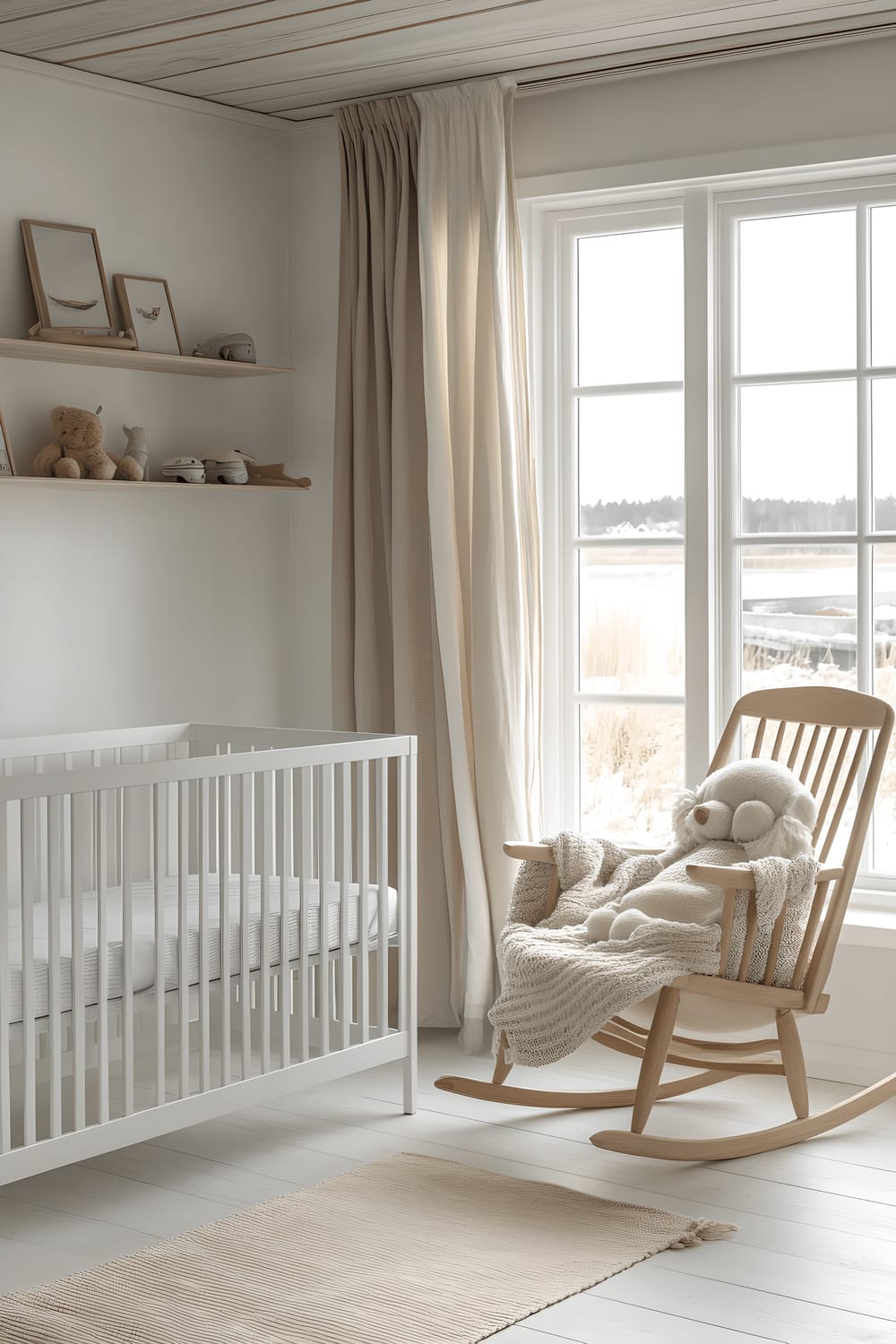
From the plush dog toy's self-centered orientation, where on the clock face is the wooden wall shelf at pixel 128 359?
The wooden wall shelf is roughly at 2 o'clock from the plush dog toy.

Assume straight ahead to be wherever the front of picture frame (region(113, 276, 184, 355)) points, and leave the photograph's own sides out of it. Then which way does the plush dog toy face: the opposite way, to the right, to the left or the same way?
to the right

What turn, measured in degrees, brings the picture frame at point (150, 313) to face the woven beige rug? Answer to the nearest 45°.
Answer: approximately 45° to its right

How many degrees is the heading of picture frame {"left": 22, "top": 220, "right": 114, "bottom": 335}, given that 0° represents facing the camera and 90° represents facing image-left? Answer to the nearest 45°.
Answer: approximately 315°

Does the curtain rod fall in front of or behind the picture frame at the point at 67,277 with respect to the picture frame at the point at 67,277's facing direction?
in front

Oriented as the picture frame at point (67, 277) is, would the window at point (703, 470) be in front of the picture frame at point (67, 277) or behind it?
in front

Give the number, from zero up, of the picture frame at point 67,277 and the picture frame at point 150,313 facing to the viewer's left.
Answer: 0

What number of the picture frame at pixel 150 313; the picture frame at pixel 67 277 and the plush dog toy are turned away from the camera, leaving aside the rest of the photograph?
0

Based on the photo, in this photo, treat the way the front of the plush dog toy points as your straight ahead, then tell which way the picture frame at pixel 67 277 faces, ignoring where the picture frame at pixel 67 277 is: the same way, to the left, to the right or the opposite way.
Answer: to the left

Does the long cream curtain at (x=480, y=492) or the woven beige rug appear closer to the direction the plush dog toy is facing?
the woven beige rug

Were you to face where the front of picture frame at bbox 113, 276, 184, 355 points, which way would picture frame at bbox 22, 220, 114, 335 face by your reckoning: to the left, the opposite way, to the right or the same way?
the same way

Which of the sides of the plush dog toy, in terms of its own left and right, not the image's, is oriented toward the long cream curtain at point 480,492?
right
